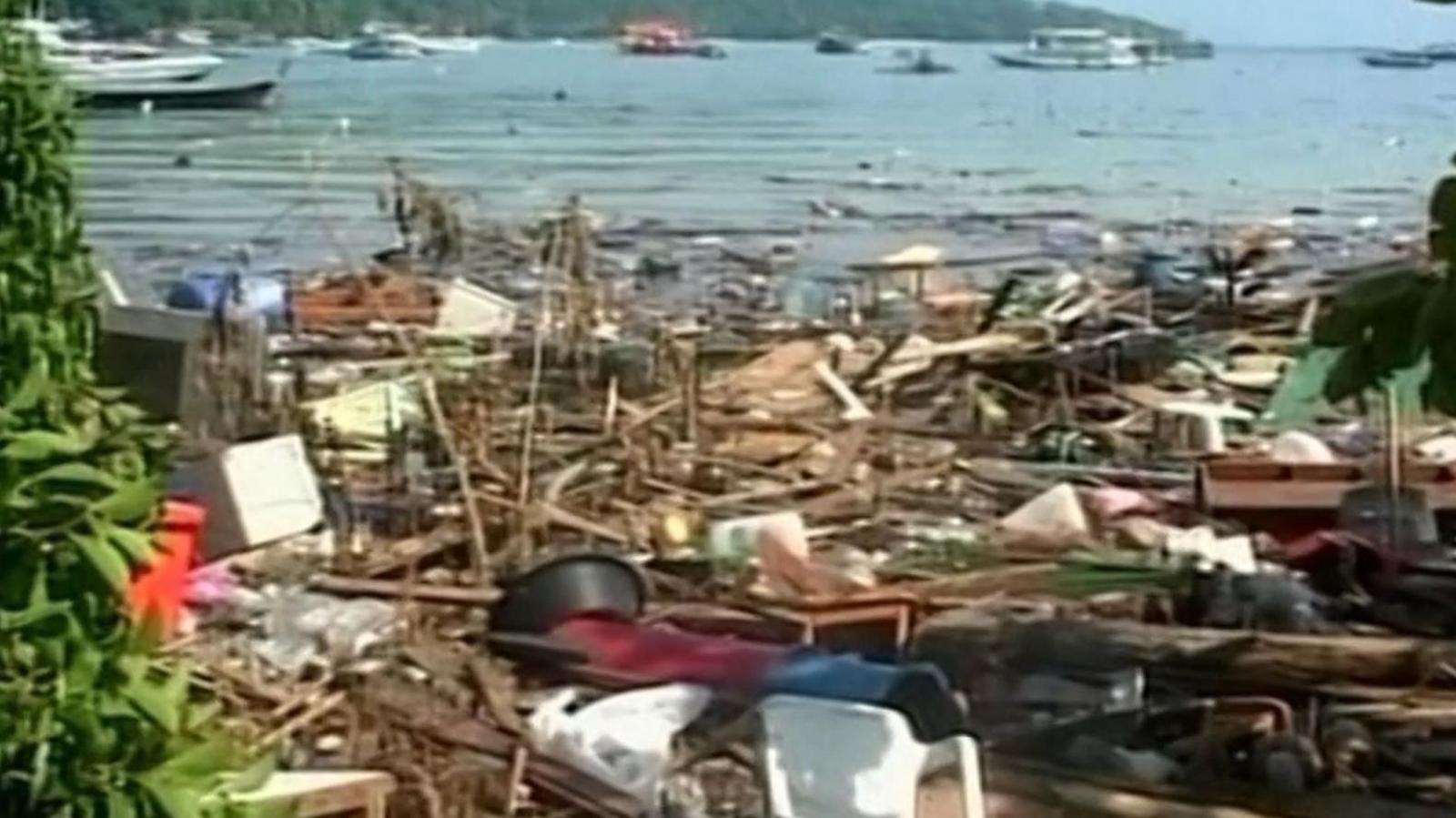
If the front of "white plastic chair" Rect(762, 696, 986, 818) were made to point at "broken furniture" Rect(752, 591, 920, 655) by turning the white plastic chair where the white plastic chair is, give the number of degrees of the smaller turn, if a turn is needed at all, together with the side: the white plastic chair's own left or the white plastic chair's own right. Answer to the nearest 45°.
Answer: approximately 45° to the white plastic chair's own left

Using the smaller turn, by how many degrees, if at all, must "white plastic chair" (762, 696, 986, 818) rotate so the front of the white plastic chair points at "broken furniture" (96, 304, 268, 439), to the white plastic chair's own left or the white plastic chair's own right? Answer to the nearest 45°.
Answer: approximately 90° to the white plastic chair's own left

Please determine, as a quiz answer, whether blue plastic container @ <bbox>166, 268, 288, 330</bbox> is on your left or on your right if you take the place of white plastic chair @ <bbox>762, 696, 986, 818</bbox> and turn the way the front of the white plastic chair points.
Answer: on your left

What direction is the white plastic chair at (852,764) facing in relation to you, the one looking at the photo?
facing away from the viewer and to the right of the viewer

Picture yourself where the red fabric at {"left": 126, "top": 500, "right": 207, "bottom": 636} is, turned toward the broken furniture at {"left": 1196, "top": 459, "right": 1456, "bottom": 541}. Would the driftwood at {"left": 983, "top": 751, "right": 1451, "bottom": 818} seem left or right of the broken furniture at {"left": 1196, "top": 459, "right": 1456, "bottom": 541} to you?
right

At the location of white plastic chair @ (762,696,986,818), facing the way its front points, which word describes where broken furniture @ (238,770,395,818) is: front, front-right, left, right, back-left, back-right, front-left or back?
back-left

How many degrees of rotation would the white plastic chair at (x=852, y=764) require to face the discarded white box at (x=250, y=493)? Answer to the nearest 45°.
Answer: approximately 90° to its left
